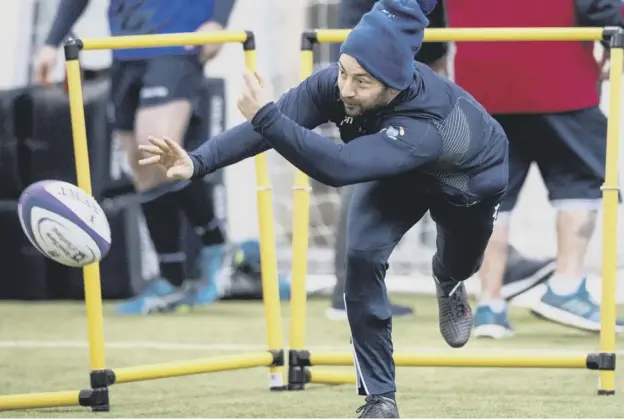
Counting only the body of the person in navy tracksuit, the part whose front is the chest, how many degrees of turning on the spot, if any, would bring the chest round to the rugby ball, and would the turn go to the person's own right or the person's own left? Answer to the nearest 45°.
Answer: approximately 45° to the person's own right

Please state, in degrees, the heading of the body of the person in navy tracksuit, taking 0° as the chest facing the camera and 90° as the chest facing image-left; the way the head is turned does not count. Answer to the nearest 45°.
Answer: approximately 45°

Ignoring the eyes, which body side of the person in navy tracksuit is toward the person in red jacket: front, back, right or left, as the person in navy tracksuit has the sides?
back

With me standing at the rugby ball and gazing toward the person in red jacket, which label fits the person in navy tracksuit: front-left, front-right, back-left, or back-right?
front-right

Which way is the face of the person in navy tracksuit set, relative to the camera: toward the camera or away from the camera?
toward the camera

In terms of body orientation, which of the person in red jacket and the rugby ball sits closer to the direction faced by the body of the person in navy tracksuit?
the rugby ball

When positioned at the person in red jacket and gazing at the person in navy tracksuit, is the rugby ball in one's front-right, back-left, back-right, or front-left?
front-right

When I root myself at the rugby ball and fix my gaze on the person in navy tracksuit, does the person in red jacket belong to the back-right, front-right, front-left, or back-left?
front-left
